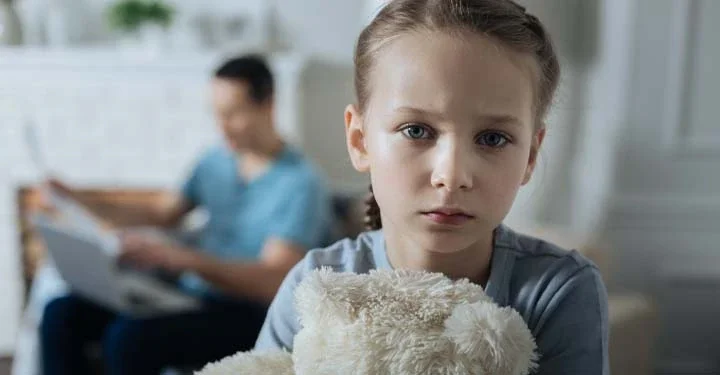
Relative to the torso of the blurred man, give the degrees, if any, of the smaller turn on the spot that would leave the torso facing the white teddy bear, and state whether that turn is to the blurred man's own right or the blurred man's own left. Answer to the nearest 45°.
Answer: approximately 45° to the blurred man's own left

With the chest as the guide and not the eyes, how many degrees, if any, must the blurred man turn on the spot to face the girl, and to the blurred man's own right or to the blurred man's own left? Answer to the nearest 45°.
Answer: approximately 45° to the blurred man's own left

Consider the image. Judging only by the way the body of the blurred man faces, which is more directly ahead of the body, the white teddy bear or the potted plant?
the white teddy bear

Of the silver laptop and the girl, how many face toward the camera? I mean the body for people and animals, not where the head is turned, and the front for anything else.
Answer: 1

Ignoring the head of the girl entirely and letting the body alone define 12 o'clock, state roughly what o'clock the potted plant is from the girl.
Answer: The potted plant is roughly at 5 o'clock from the girl.

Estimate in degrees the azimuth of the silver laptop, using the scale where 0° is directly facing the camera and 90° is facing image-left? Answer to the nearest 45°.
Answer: approximately 225°

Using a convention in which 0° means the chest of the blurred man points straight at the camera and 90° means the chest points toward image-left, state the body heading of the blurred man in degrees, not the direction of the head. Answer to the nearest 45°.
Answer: approximately 45°

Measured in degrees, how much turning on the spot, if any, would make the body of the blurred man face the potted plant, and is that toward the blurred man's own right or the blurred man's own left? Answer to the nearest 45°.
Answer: approximately 135° to the blurred man's own right

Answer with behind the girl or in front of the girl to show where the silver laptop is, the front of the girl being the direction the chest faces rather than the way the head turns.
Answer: behind

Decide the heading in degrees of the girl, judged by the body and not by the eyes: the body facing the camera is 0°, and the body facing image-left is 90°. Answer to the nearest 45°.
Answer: approximately 0°
